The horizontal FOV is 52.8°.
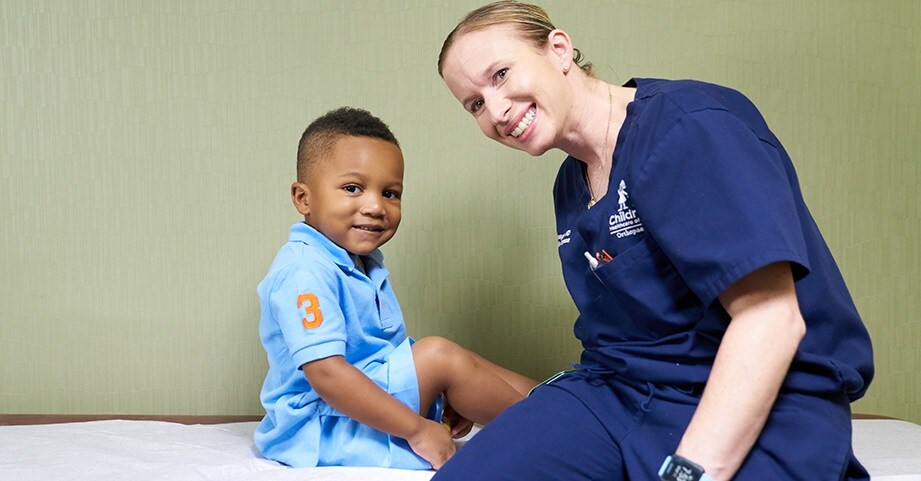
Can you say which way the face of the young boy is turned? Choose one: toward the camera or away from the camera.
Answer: toward the camera

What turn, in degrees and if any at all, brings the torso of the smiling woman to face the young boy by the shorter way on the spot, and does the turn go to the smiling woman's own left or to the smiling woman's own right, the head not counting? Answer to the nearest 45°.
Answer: approximately 90° to the smiling woman's own right
